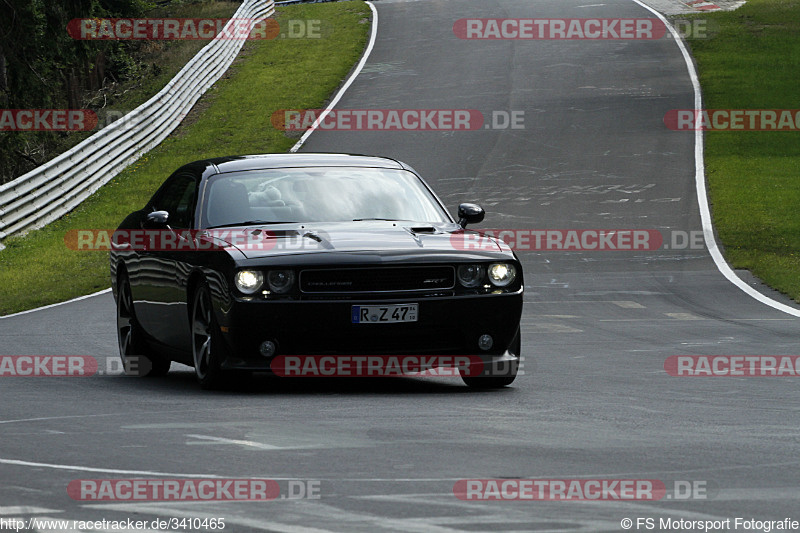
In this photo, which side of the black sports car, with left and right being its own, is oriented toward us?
front

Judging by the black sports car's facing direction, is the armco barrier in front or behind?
behind
